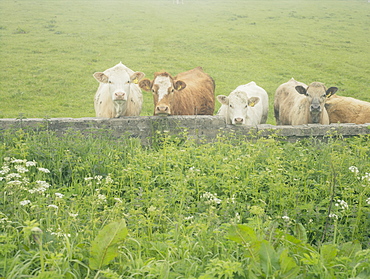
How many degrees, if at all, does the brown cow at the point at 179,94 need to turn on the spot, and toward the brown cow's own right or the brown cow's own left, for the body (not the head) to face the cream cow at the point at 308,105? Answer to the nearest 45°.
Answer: approximately 135° to the brown cow's own left

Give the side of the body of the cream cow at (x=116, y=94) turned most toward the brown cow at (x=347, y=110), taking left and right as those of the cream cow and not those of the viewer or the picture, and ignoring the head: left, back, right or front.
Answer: left

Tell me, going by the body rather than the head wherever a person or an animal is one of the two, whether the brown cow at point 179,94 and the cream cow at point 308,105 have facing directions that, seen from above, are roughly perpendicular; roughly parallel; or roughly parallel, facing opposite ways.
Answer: roughly perpendicular

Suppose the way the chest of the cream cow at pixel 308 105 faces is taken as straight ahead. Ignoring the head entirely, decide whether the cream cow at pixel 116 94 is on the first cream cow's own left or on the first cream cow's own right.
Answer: on the first cream cow's own right

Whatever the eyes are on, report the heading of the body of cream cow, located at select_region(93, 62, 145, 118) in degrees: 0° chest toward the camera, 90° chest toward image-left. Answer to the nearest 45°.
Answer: approximately 0°

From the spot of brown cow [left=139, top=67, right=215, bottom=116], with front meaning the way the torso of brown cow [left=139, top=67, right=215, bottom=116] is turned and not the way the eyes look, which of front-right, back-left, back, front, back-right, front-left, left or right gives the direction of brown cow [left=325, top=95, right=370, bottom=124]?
back-left

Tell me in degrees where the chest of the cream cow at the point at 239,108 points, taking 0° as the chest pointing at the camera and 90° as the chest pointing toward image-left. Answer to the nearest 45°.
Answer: approximately 45°

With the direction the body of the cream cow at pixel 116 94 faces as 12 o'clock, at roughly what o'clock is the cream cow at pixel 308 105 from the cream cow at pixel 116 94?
the cream cow at pixel 308 105 is roughly at 9 o'clock from the cream cow at pixel 116 94.

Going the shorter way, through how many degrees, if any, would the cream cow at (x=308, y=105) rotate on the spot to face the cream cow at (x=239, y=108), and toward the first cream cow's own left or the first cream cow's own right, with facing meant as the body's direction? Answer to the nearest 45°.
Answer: approximately 135° to the first cream cow's own right

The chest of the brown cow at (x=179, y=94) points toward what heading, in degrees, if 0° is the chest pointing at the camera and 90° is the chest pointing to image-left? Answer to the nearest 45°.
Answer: approximately 45°

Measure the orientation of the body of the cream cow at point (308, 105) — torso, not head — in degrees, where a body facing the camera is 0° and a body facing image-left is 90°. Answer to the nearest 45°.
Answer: approximately 315°
